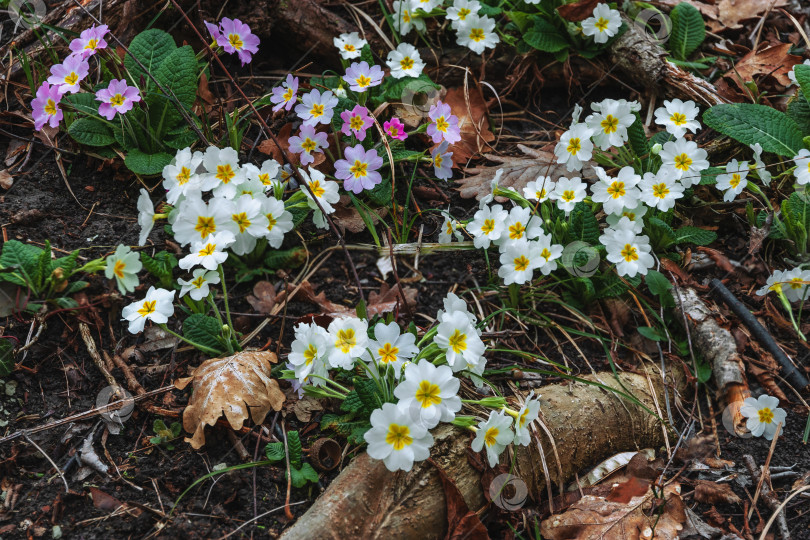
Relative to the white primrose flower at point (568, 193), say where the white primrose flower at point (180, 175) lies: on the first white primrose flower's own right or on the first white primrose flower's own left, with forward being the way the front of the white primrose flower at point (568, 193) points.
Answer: on the first white primrose flower's own right

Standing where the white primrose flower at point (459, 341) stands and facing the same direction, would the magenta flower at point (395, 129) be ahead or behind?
behind

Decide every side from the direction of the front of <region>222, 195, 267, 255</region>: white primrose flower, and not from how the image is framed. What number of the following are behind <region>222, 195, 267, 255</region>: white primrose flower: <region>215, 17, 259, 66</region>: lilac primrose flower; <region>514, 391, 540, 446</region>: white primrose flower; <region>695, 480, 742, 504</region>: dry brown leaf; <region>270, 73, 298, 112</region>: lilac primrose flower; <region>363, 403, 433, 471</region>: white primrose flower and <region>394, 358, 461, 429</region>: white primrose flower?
2

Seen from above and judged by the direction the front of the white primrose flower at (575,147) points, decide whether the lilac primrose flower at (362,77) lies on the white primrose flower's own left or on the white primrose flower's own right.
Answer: on the white primrose flower's own right

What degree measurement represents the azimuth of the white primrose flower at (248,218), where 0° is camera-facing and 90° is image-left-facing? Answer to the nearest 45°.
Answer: approximately 0°

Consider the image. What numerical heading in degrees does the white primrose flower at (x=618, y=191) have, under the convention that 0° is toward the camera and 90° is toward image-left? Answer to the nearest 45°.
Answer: approximately 0°
